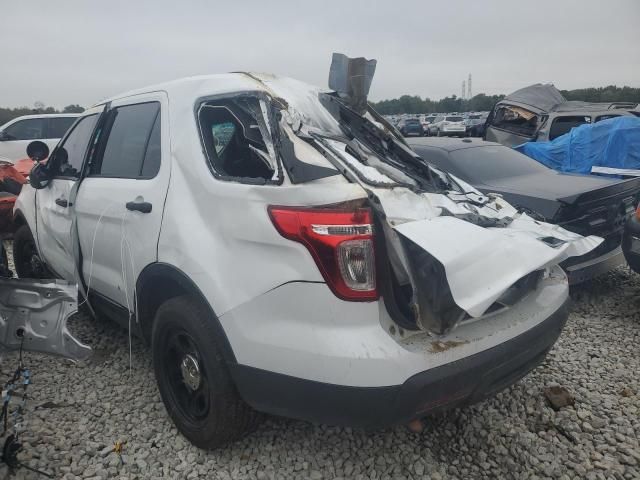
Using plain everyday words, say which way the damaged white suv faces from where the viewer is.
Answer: facing away from the viewer and to the left of the viewer

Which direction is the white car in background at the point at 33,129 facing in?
to the viewer's left

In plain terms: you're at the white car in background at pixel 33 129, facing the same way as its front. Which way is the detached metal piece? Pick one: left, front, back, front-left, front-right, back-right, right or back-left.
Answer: left

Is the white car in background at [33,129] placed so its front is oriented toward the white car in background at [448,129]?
no

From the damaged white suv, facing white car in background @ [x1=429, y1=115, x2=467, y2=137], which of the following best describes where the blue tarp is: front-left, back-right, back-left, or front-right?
front-right

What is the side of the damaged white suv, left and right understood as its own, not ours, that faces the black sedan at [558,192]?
right

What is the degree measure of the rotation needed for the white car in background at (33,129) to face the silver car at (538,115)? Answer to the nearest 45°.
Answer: approximately 135° to its left
